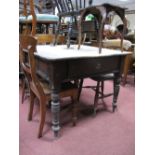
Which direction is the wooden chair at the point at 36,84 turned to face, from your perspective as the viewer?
facing away from the viewer and to the right of the viewer
